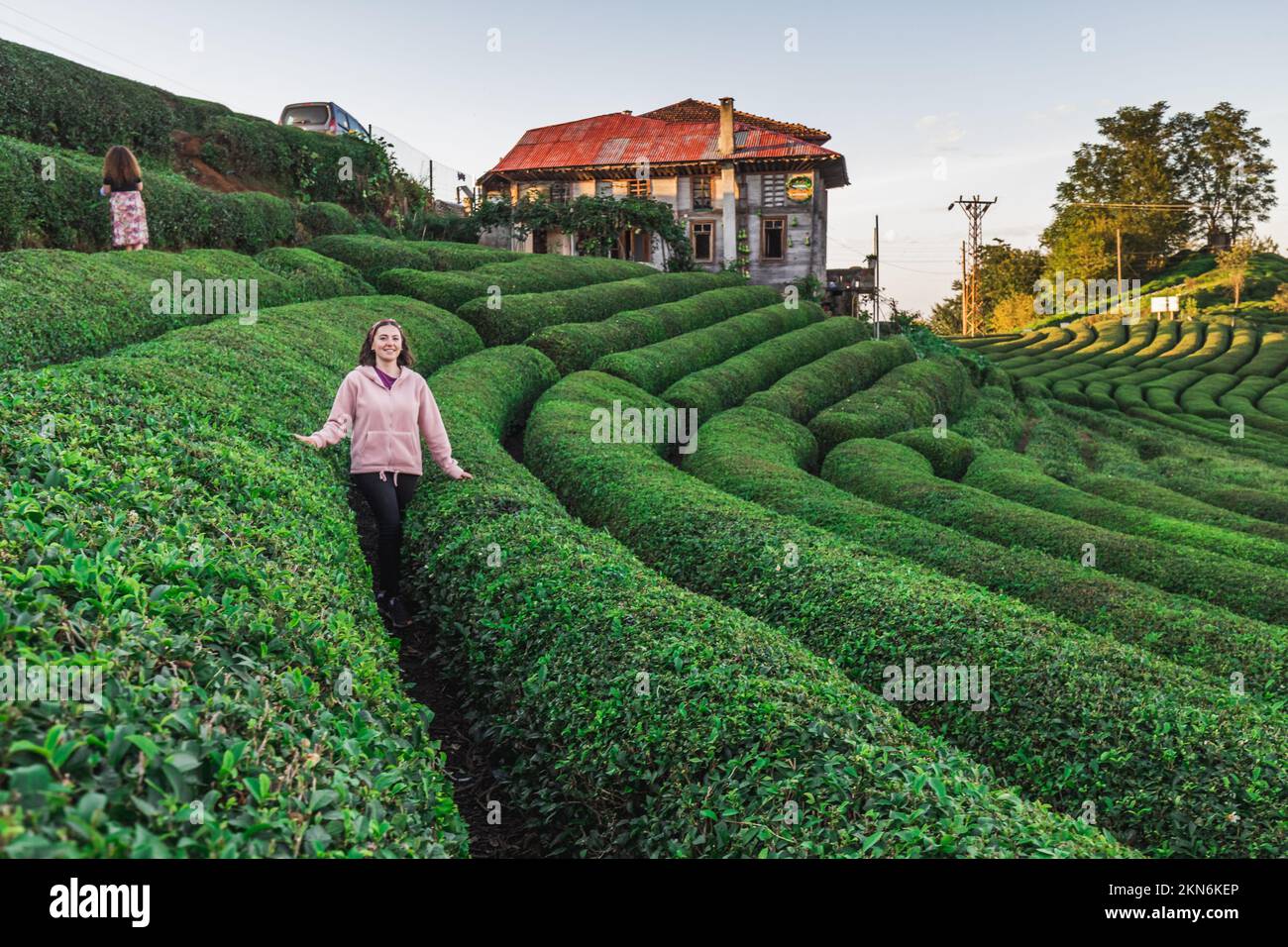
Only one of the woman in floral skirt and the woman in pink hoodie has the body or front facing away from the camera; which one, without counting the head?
the woman in floral skirt

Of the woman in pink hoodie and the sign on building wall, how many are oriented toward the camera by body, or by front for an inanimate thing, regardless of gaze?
2

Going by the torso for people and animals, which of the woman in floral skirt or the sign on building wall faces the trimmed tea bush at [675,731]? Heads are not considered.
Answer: the sign on building wall

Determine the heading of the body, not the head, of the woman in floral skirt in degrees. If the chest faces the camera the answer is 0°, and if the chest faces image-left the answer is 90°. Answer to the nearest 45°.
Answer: approximately 180°

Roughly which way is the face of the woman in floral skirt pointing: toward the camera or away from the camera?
away from the camera

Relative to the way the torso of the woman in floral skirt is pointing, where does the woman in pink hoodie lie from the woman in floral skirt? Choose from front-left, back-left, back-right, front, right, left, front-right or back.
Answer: back

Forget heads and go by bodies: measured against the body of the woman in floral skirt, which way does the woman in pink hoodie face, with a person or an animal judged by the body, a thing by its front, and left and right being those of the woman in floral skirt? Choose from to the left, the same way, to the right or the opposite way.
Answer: the opposite way
